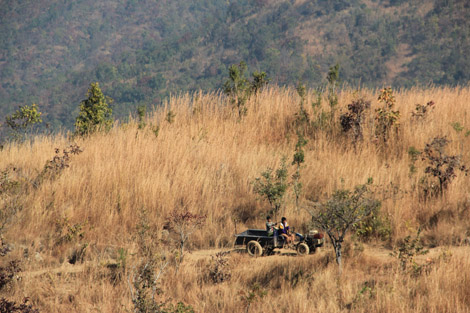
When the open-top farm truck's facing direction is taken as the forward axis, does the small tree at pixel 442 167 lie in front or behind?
in front

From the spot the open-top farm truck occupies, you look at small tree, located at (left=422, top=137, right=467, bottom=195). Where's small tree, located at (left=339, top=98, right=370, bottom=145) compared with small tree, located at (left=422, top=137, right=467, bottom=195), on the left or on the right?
left

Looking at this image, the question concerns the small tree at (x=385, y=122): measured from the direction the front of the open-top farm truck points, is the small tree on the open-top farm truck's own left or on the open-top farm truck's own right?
on the open-top farm truck's own left

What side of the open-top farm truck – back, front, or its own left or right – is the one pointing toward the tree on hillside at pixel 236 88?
left

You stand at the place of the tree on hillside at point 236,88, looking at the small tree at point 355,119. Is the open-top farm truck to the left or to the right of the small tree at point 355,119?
right

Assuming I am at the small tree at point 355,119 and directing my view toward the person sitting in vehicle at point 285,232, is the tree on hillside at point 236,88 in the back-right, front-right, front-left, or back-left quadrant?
back-right

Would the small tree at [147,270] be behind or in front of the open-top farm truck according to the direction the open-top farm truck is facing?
behind

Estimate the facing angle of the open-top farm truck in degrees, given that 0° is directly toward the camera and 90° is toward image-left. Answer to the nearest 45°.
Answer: approximately 270°

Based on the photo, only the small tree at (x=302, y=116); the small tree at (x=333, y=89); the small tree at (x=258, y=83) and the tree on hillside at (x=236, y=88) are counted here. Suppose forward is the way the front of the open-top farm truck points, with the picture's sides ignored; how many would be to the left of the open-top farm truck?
4

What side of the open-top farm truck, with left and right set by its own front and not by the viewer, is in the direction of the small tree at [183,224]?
back

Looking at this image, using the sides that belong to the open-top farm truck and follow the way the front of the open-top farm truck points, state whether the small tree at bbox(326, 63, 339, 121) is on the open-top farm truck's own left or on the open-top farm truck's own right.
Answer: on the open-top farm truck's own left

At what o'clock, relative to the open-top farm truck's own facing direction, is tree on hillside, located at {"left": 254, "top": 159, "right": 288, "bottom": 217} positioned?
The tree on hillside is roughly at 9 o'clock from the open-top farm truck.

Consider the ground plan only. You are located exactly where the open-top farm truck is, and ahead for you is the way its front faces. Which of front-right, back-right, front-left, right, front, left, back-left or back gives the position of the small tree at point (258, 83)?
left

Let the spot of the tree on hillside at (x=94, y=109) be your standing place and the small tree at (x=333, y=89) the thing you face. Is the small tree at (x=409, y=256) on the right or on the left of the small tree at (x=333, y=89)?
right

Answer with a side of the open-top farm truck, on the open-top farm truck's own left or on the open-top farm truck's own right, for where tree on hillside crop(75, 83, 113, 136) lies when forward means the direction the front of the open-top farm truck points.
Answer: on the open-top farm truck's own left
